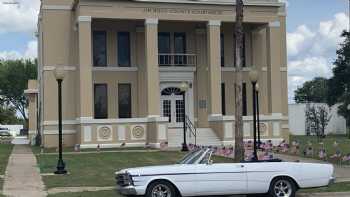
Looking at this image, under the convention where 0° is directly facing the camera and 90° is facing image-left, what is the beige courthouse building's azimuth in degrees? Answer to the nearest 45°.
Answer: approximately 0°

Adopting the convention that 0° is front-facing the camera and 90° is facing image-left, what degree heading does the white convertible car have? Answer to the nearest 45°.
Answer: approximately 90°

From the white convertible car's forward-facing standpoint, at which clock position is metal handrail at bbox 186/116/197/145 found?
The metal handrail is roughly at 3 o'clock from the white convertible car.

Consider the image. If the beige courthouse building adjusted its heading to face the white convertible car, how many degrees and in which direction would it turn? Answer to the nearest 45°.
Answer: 0° — it already faces it

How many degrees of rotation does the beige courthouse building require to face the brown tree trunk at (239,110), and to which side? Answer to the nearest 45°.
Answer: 0° — it already faces it

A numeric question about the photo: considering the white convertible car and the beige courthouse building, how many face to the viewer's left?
1

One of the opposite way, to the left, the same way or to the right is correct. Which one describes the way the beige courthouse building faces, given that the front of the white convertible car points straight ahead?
to the left
